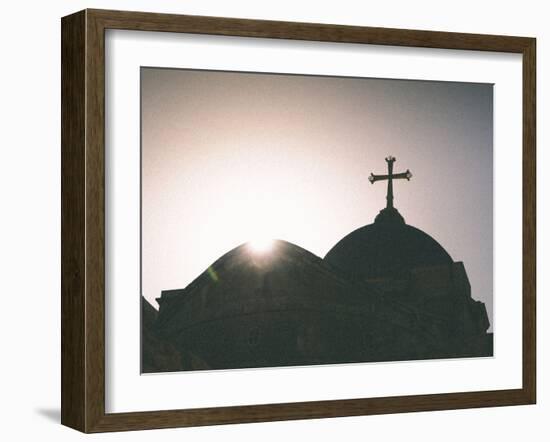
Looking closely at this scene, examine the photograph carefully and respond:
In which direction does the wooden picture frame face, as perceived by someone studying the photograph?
facing the viewer and to the right of the viewer
